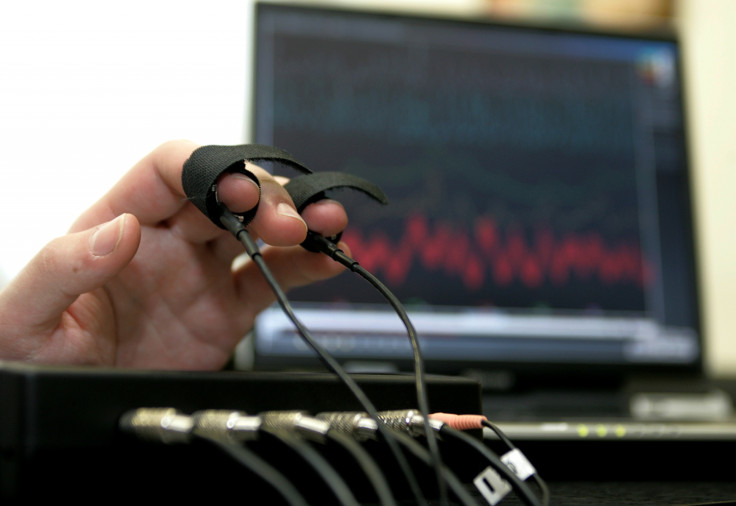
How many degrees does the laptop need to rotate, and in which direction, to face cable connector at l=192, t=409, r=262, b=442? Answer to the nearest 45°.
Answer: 0° — it already faces it

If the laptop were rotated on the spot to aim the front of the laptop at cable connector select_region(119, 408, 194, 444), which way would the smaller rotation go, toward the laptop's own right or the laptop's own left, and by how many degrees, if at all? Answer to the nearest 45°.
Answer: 0° — it already faces it

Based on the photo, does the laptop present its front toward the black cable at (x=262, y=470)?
yes

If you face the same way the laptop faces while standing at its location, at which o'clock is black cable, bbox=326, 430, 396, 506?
The black cable is roughly at 12 o'clock from the laptop.

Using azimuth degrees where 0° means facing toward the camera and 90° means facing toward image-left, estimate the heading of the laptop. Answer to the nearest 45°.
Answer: approximately 0°

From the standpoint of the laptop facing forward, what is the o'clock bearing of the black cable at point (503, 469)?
The black cable is roughly at 12 o'clock from the laptop.

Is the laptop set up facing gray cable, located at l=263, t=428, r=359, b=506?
yes
